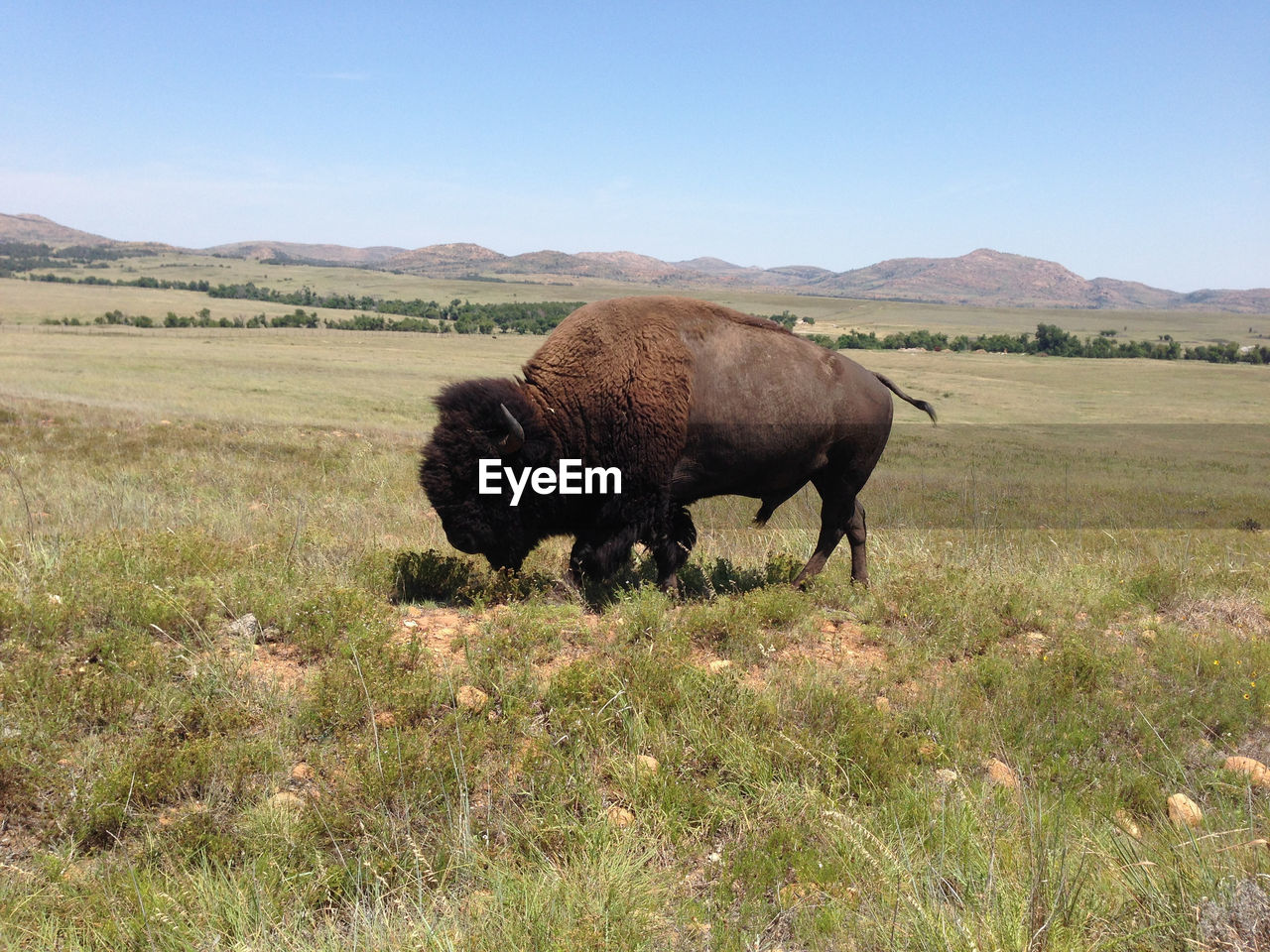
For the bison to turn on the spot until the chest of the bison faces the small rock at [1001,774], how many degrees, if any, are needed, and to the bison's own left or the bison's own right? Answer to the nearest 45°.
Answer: approximately 135° to the bison's own left

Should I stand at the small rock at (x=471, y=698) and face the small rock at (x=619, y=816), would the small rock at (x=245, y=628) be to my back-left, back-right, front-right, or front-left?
back-right

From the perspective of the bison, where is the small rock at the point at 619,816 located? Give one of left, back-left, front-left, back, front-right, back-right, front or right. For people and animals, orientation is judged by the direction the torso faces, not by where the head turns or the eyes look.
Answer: left

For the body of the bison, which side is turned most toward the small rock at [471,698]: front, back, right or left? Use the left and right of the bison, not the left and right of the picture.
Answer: left

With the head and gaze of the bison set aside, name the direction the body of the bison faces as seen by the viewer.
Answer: to the viewer's left
